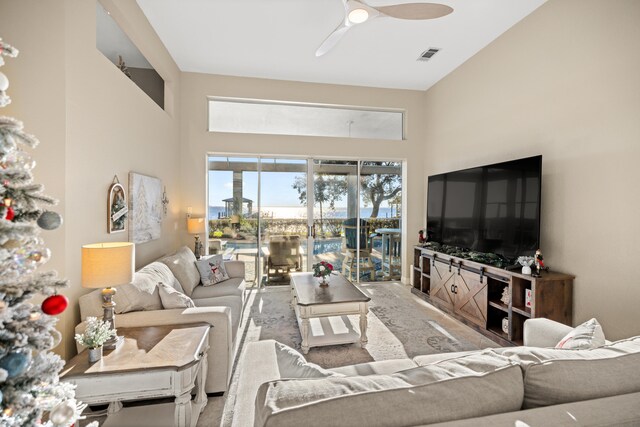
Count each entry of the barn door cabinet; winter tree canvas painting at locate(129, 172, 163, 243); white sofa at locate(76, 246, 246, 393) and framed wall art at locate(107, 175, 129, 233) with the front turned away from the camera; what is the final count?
0

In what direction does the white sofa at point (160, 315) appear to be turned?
to the viewer's right

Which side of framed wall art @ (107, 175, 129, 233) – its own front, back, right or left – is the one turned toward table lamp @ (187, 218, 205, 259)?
left

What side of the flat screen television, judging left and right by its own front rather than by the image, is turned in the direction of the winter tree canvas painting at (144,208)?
front

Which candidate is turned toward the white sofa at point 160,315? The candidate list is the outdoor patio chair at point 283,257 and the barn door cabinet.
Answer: the barn door cabinet

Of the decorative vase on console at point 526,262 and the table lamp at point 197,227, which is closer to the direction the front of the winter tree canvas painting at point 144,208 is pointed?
the decorative vase on console

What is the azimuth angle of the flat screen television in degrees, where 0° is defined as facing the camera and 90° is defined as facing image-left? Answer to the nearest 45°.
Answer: approximately 45°

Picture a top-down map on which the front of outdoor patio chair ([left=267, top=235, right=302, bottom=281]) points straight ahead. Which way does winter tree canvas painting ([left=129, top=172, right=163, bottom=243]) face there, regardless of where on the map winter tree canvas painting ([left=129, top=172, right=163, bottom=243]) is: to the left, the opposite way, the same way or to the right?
to the right

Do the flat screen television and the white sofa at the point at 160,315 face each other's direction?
yes

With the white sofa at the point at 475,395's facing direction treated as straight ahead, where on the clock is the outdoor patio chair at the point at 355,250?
The outdoor patio chair is roughly at 1 o'clock from the white sofa.

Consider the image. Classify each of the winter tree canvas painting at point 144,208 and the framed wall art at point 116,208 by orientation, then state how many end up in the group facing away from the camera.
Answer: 0

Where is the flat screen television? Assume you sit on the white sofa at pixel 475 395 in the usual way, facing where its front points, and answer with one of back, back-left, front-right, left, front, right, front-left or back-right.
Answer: front-right

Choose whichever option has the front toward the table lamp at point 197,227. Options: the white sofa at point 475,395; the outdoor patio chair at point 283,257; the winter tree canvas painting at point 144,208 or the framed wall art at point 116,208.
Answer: the white sofa

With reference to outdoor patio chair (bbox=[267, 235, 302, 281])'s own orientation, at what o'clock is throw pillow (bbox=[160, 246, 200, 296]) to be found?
The throw pillow is roughly at 7 o'clock from the outdoor patio chair.

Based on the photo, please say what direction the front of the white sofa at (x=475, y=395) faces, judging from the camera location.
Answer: facing away from the viewer and to the left of the viewer

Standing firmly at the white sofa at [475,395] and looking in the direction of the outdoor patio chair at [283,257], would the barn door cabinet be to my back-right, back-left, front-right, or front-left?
front-right

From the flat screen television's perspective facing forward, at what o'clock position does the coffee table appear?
The coffee table is roughly at 12 o'clock from the flat screen television.

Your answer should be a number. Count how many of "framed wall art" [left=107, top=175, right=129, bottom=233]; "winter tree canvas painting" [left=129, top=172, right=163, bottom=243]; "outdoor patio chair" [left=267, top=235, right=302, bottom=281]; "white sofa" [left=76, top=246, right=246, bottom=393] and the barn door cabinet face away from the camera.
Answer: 1
